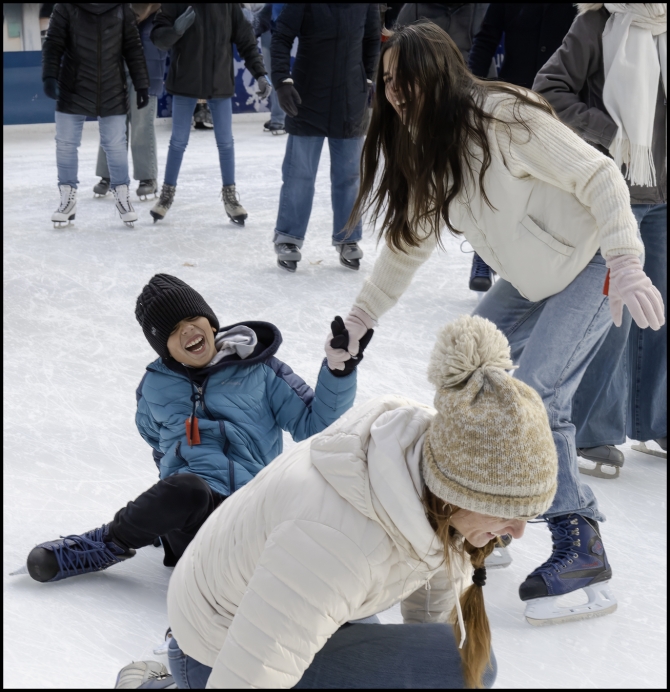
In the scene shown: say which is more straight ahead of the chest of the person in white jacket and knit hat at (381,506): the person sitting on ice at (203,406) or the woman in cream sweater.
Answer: the woman in cream sweater

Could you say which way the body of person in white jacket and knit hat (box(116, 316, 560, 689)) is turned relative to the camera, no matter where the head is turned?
to the viewer's right

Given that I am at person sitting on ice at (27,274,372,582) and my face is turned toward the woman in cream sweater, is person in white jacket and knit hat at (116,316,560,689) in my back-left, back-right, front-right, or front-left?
front-right

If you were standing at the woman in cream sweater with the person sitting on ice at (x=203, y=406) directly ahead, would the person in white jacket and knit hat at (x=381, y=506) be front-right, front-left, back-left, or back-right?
front-left

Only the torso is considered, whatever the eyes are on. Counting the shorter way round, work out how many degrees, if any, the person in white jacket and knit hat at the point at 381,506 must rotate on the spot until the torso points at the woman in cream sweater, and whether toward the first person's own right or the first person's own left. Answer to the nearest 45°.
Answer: approximately 90° to the first person's own left

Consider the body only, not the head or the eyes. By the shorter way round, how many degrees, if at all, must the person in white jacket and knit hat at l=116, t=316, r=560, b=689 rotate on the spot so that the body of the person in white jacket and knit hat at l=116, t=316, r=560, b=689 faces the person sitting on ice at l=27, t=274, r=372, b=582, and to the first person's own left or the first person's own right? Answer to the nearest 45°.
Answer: approximately 135° to the first person's own left
